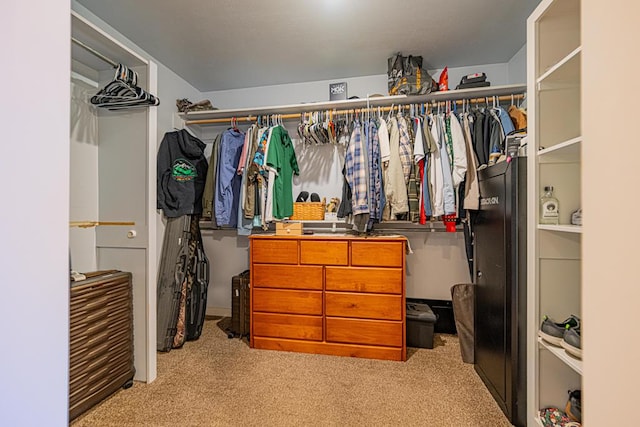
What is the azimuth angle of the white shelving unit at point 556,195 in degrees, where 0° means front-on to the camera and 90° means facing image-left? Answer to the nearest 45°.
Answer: approximately 90°

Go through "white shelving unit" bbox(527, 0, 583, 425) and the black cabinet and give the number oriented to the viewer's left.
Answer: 2

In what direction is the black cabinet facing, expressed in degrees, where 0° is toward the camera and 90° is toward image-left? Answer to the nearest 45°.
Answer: approximately 90°

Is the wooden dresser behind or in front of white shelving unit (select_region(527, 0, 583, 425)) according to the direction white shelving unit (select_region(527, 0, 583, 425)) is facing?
in front

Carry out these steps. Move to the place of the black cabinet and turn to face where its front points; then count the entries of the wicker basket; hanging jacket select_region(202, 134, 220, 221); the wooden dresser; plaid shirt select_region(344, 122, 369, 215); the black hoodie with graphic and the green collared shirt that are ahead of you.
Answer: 6

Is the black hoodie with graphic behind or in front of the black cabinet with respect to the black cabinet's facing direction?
in front

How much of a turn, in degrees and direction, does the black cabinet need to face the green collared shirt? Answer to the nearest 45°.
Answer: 0° — it already faces it
